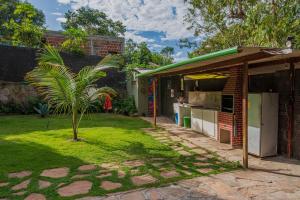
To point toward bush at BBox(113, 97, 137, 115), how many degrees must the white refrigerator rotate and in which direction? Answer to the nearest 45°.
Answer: approximately 90° to its right

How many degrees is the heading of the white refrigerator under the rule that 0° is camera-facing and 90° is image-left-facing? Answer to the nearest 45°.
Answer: approximately 45°

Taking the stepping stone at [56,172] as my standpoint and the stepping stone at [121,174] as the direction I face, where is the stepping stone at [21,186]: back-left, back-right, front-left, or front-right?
back-right

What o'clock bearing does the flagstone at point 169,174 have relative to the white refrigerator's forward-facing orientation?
The flagstone is roughly at 12 o'clock from the white refrigerator.

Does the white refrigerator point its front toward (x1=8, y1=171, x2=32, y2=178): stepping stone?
yes

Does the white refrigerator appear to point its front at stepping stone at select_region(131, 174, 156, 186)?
yes

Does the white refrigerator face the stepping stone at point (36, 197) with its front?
yes

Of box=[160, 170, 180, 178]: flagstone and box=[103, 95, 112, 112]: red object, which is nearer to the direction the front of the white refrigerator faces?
the flagstone

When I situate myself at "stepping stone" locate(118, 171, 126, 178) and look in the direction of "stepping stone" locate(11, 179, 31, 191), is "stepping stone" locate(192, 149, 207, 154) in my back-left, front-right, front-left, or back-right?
back-right

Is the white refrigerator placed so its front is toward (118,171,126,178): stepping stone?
yes
